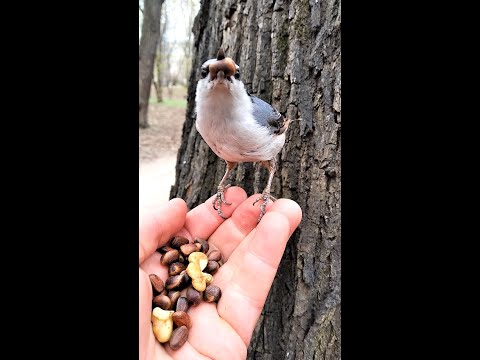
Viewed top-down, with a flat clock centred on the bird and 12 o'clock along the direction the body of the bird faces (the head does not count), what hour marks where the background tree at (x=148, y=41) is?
The background tree is roughly at 4 o'clock from the bird.

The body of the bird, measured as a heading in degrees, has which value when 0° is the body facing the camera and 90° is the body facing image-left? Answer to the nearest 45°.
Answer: approximately 45°
